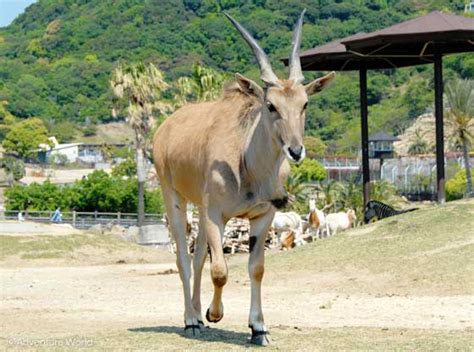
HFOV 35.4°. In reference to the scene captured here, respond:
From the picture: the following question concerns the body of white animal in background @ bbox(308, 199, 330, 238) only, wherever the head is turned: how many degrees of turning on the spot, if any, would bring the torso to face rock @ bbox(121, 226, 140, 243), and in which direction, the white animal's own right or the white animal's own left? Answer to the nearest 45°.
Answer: approximately 90° to the white animal's own right

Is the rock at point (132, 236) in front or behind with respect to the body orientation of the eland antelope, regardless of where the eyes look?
behind

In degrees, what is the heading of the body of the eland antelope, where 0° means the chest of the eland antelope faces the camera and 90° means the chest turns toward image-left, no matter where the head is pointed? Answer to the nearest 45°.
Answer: approximately 315°

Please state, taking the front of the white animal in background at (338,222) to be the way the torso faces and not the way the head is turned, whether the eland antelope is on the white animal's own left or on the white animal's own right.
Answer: on the white animal's own right
